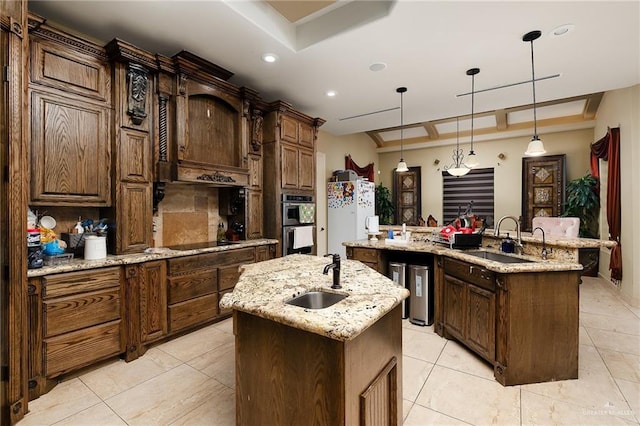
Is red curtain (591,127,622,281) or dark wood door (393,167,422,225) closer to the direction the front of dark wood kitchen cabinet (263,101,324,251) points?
the red curtain

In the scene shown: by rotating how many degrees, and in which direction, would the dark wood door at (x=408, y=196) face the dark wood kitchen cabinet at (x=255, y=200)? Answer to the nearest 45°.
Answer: approximately 45° to its right

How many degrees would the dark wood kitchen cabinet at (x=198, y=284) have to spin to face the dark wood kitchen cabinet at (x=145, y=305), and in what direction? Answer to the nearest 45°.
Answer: approximately 90° to its right

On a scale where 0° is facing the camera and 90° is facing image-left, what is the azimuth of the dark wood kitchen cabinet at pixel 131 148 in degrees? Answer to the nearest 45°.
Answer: approximately 315°

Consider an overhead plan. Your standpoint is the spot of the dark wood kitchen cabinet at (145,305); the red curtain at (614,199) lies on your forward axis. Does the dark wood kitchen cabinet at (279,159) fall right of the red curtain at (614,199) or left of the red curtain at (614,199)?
left
